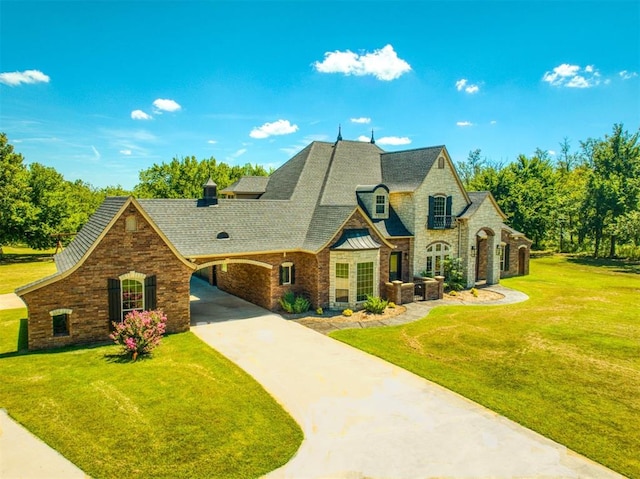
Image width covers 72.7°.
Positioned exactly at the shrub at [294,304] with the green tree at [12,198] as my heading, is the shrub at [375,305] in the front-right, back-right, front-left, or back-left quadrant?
back-right

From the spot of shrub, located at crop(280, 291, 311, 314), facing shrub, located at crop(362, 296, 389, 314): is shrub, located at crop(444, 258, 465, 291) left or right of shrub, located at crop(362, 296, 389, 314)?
left

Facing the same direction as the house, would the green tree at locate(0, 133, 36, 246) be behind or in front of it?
behind

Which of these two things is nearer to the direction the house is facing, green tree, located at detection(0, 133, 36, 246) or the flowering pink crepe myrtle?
the flowering pink crepe myrtle

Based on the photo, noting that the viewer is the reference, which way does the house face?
facing the viewer and to the right of the viewer
